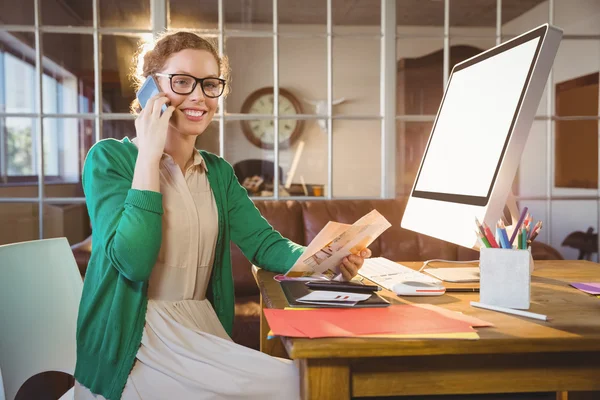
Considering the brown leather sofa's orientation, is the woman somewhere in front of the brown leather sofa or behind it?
in front

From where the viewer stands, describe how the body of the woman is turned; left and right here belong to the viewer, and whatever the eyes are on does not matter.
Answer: facing the viewer and to the right of the viewer

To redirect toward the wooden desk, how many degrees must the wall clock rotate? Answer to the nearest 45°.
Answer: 0° — it already faces it

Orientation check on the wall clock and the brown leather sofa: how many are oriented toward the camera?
2

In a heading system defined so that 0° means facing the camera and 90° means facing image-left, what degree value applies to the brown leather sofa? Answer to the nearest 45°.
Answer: approximately 0°

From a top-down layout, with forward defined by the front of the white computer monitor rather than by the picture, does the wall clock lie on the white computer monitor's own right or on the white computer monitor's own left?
on the white computer monitor's own right

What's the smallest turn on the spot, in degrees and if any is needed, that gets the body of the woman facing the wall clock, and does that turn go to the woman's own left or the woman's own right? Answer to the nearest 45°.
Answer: approximately 135° to the woman's own left

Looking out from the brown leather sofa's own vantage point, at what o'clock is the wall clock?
The wall clock is roughly at 5 o'clock from the brown leather sofa.

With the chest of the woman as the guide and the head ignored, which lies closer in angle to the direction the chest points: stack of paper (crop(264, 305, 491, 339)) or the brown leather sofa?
the stack of paper

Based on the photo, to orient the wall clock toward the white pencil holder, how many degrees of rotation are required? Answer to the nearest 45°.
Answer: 0° — it already faces it

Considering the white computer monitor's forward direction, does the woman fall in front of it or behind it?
in front

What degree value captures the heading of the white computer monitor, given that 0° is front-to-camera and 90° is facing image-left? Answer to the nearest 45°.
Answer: approximately 45°
